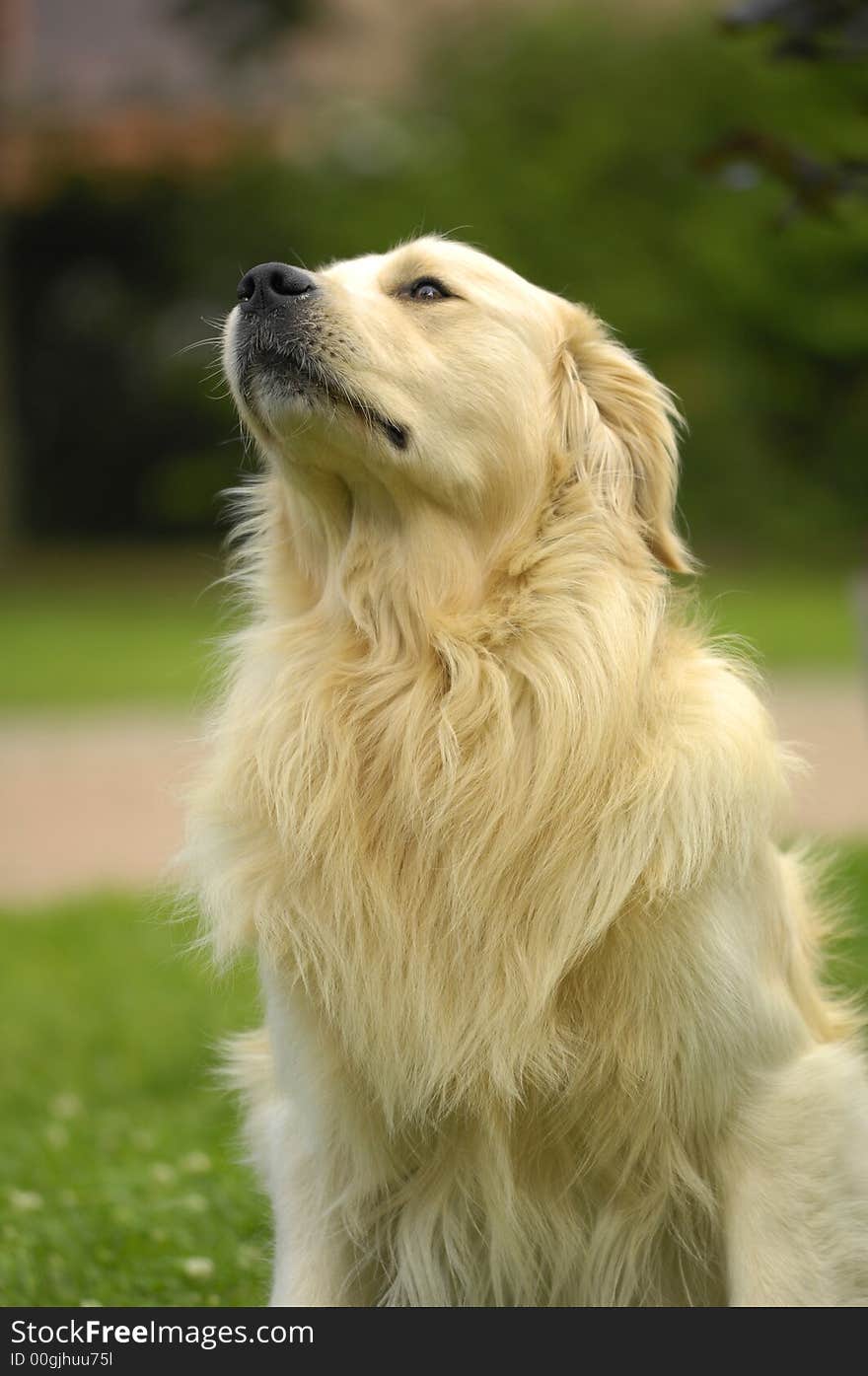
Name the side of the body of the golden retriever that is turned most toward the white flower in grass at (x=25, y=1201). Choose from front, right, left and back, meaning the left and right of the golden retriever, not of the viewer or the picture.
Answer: right

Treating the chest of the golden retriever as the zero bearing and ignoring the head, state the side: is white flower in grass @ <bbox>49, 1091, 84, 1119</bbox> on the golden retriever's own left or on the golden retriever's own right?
on the golden retriever's own right

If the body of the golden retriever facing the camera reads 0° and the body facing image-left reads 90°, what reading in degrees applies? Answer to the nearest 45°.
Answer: approximately 45°
